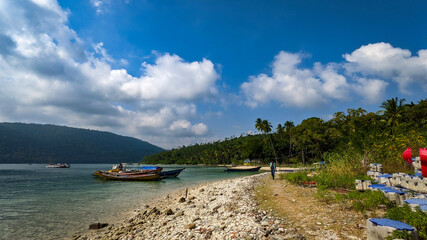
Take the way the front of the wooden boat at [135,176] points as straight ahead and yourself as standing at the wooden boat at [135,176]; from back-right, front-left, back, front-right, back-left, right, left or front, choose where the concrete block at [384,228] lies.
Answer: left

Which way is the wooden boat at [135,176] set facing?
to the viewer's left

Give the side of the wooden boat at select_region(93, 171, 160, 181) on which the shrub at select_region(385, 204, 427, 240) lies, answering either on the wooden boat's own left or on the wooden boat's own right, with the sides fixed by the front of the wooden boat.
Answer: on the wooden boat's own left

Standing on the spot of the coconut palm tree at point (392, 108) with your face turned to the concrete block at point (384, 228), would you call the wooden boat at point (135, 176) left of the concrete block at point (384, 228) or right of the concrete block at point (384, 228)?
right

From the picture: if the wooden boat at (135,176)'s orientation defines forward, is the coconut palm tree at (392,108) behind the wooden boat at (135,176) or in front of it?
behind
